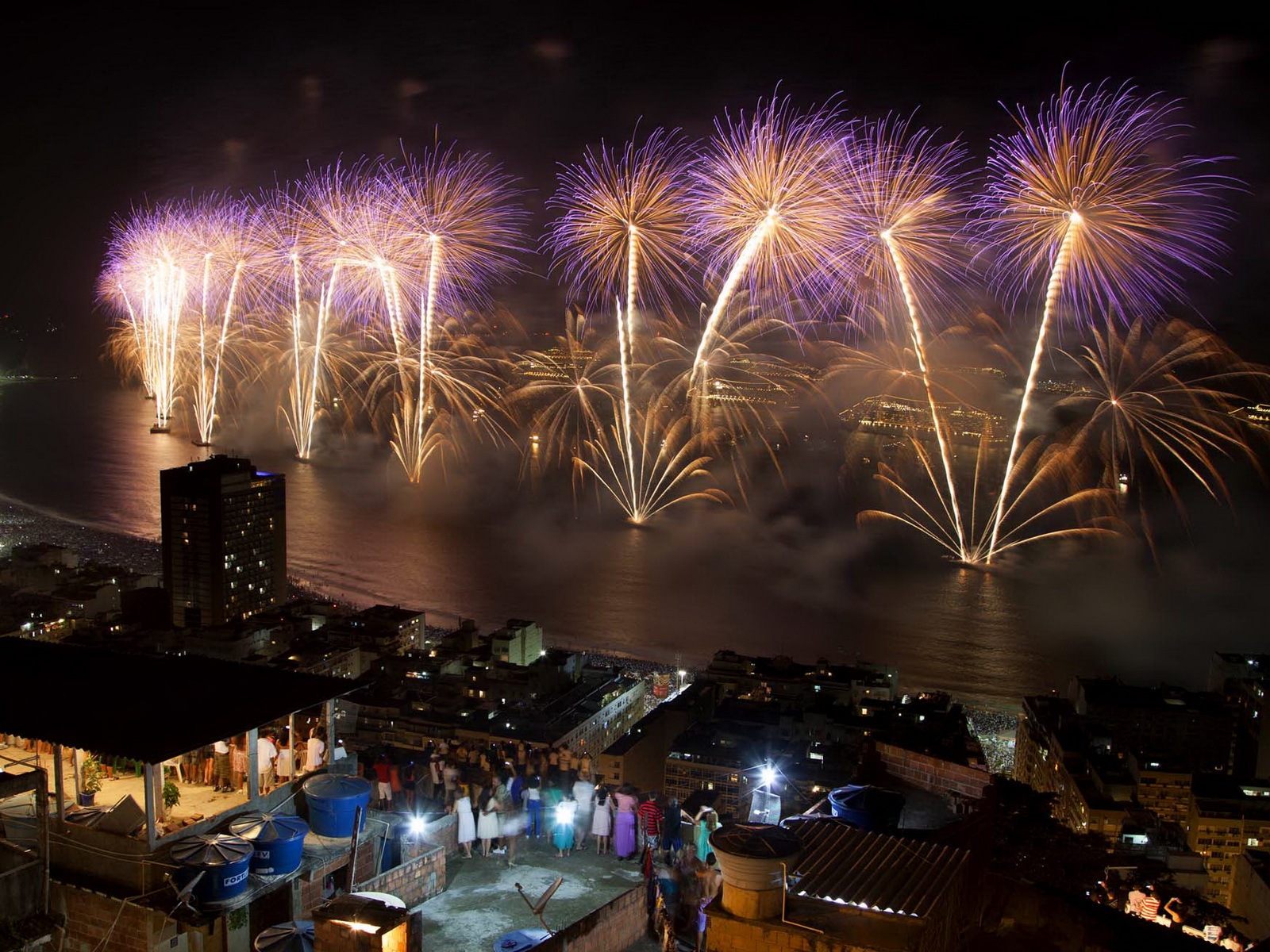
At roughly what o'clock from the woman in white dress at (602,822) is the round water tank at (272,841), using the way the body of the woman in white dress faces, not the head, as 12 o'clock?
The round water tank is roughly at 8 o'clock from the woman in white dress.

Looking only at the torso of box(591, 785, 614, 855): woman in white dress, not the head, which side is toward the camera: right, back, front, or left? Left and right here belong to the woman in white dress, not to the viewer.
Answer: back

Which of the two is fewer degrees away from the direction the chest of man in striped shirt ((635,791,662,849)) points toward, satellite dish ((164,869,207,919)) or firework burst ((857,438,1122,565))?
the firework burst

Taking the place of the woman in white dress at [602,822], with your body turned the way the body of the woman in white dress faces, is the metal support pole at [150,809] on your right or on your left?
on your left

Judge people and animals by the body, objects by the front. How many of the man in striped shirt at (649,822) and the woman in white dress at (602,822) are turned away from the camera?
2

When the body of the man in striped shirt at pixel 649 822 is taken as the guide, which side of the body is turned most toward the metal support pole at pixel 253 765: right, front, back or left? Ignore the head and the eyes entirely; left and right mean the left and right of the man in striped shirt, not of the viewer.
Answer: left

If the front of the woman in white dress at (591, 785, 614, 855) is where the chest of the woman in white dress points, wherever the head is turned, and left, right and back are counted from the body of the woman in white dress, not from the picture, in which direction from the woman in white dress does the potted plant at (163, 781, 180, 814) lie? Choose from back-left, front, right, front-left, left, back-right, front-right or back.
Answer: left

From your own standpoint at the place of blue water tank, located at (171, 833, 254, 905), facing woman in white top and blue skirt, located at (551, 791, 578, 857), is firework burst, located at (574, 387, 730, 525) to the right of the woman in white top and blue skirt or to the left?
left

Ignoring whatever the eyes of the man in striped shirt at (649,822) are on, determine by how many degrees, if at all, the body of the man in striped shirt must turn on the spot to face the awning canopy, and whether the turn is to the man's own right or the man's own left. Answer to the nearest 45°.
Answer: approximately 90° to the man's own left

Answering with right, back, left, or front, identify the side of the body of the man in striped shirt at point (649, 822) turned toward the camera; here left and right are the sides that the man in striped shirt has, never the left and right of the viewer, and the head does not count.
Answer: back
